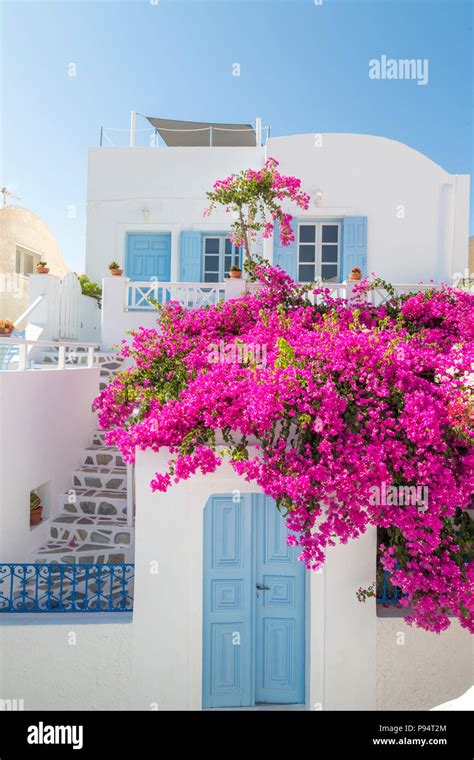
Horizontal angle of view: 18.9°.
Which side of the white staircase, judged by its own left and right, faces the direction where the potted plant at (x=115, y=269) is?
back

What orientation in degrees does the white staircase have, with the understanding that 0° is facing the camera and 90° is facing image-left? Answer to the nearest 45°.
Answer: approximately 0°

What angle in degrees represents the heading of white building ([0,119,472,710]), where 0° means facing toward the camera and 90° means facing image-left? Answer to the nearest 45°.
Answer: approximately 0°
